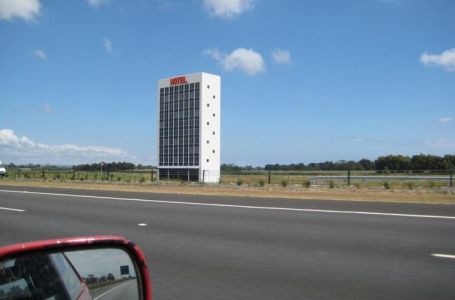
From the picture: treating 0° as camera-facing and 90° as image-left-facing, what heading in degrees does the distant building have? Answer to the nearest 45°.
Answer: approximately 45°

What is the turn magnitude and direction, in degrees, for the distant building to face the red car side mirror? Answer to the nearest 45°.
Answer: approximately 45° to its left
